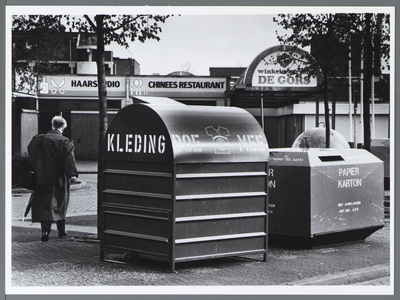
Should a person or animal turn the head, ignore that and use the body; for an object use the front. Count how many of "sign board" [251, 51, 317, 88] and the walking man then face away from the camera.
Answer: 1

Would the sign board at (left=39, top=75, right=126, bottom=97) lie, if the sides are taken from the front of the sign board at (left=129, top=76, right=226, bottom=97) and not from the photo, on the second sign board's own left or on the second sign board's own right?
on the second sign board's own right

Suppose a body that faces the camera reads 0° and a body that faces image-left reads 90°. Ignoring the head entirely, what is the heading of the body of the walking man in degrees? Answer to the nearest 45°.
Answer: approximately 180°

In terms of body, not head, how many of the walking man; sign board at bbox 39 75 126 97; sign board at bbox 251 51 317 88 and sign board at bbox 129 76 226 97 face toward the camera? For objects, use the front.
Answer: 3

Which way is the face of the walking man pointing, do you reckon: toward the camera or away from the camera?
away from the camera

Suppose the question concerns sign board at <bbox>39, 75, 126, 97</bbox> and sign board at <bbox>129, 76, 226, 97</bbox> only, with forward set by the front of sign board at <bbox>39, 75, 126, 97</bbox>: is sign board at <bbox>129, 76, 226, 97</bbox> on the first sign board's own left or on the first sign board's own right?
on the first sign board's own left

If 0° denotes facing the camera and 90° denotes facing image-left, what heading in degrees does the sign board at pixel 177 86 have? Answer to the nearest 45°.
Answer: approximately 0°
